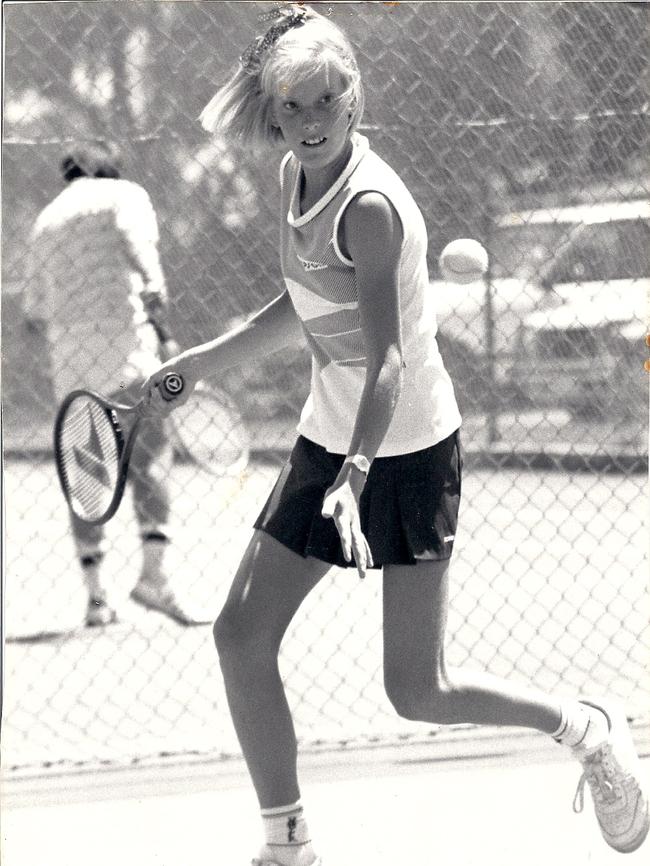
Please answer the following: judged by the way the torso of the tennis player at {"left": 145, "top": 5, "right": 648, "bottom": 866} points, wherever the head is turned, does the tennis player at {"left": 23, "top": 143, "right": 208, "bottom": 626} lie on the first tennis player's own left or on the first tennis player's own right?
on the first tennis player's own right

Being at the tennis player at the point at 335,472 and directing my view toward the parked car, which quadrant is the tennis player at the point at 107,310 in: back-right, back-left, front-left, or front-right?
front-left

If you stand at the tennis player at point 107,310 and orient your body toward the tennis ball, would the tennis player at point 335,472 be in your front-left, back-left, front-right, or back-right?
front-right

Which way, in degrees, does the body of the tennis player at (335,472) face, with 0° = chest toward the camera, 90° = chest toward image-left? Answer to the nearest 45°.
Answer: approximately 45°

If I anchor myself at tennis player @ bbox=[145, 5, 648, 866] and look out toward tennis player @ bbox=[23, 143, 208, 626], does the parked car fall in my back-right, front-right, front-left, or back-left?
front-right

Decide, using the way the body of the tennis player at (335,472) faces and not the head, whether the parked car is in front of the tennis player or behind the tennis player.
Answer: behind
